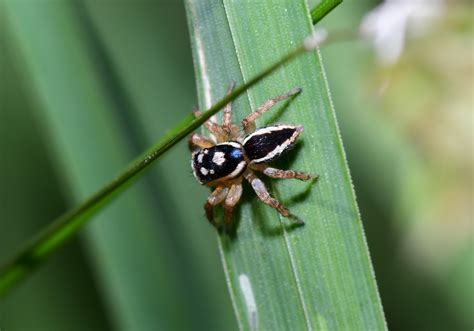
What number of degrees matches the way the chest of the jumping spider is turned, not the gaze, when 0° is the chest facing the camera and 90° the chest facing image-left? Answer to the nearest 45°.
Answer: approximately 90°
